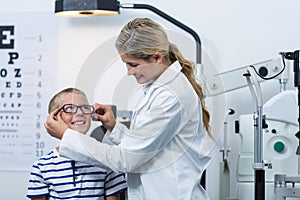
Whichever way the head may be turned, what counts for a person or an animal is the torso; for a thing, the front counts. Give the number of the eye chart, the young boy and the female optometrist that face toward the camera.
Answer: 2

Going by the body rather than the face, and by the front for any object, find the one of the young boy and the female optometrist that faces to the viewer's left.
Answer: the female optometrist

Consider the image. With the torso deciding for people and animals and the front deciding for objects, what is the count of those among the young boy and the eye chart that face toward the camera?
2

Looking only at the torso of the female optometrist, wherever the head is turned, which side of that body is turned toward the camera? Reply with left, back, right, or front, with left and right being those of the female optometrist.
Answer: left

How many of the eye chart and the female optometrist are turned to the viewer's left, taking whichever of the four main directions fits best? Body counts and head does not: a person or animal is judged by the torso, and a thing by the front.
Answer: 1

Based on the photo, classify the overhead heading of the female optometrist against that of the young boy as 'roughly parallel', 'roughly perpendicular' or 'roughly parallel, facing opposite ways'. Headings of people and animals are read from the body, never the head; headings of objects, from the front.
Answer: roughly perpendicular

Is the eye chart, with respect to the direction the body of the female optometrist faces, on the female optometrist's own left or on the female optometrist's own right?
on the female optometrist's own right

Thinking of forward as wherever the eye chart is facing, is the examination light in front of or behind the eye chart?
in front

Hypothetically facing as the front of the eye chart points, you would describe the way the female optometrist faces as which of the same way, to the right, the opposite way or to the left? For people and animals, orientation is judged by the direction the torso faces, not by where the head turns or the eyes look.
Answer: to the right

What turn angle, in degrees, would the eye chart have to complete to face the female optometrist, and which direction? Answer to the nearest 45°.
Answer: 0° — it already faces them

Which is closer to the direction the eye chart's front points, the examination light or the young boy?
the young boy

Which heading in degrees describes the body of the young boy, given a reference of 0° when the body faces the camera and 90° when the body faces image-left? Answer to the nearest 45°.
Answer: approximately 0°

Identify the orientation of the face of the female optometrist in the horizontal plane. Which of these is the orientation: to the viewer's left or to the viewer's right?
to the viewer's left
